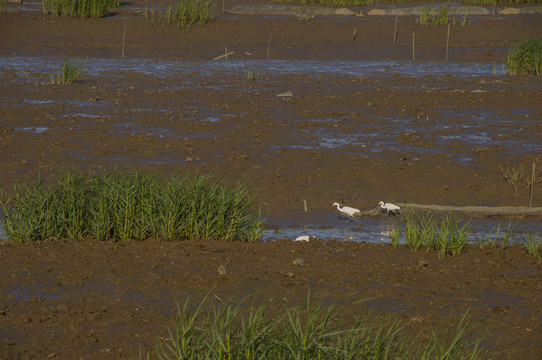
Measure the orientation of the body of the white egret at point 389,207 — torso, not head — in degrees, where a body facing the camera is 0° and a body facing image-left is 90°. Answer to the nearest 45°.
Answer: approximately 90°

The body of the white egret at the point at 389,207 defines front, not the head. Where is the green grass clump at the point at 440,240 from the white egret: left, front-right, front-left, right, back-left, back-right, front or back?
left

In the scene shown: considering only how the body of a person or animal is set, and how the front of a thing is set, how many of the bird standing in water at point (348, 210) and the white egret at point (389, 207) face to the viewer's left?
2

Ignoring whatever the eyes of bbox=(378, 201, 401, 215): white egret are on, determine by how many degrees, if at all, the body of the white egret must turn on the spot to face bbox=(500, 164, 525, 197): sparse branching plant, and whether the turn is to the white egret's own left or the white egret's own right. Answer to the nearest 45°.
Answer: approximately 135° to the white egret's own right

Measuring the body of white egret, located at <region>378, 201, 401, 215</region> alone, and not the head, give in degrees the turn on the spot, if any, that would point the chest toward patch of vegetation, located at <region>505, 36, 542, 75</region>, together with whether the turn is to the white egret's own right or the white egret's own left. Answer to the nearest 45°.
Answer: approximately 90° to the white egret's own right

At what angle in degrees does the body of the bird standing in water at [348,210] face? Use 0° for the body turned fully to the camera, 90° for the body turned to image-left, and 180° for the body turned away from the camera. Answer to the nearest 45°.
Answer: approximately 90°

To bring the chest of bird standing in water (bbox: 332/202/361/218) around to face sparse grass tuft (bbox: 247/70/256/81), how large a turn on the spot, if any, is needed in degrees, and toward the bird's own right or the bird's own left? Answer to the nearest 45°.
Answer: approximately 90° to the bird's own right

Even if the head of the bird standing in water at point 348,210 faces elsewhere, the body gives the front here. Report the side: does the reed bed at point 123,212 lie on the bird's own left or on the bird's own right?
on the bird's own left

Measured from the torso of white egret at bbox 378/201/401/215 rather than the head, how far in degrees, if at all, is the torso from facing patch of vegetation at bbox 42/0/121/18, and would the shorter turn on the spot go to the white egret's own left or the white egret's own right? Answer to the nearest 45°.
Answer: approximately 45° to the white egret's own right

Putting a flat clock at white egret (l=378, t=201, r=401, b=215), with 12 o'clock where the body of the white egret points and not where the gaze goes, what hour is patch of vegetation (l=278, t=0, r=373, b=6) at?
The patch of vegetation is roughly at 3 o'clock from the white egret.

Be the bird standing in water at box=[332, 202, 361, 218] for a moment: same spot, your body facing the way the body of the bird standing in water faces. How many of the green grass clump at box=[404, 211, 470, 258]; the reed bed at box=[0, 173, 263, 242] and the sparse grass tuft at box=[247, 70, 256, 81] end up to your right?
1
